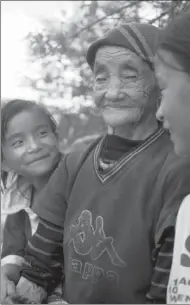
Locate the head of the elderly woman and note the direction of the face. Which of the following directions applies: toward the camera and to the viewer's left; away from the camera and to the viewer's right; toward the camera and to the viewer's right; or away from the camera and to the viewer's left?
toward the camera and to the viewer's left

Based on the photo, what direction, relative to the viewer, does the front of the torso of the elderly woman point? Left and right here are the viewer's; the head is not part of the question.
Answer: facing the viewer and to the left of the viewer

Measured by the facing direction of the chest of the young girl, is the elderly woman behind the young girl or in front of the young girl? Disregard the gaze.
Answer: in front

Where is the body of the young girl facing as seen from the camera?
toward the camera

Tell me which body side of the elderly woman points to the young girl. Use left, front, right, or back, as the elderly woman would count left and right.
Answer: right

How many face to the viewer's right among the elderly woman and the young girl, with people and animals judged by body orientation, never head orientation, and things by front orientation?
0
